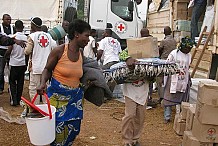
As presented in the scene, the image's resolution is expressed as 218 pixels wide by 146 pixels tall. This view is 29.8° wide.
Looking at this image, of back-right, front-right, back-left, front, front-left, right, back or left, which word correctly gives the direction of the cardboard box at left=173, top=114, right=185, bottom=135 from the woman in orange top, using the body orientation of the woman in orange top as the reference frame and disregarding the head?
left

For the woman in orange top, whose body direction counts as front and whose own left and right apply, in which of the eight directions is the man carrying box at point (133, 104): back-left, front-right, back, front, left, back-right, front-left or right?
left

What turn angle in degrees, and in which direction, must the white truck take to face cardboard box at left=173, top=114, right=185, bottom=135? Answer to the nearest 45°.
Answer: approximately 90° to its right

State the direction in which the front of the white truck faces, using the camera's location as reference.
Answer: facing to the right of the viewer

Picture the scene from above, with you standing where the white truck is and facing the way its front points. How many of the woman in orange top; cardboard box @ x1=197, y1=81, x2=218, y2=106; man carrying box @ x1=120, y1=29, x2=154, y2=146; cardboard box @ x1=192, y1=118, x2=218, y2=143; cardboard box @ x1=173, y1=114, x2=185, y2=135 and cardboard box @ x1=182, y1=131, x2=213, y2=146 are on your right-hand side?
6

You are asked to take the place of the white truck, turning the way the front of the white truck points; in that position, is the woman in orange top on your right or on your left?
on your right
